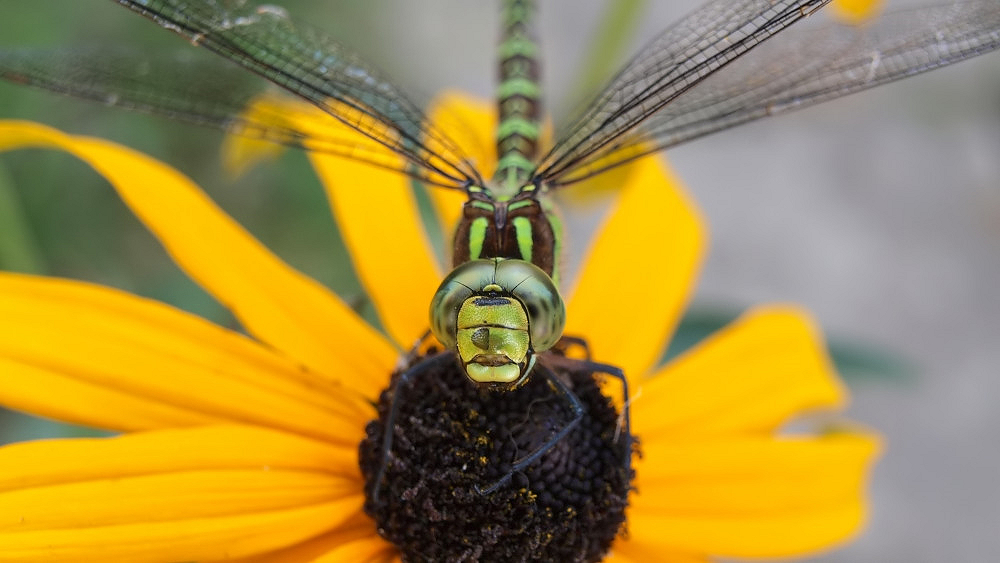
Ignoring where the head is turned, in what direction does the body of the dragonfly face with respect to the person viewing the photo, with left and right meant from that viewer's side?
facing the viewer
